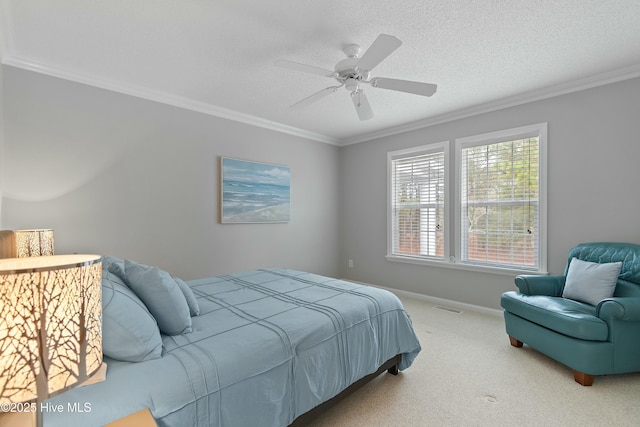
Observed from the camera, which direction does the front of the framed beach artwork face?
facing the viewer and to the right of the viewer

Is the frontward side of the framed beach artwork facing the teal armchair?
yes

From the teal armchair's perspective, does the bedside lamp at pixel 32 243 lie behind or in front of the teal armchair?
in front

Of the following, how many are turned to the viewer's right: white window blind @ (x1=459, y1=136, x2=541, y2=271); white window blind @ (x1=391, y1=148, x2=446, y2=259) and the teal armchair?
0

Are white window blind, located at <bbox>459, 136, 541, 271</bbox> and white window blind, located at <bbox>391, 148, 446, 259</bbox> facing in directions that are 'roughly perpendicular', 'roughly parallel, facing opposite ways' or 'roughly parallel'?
roughly parallel

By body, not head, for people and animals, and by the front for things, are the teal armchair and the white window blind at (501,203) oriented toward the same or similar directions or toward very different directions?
same or similar directions

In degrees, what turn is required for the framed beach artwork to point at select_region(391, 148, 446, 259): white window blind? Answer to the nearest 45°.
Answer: approximately 45° to its left

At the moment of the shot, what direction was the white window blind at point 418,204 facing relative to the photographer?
facing the viewer and to the left of the viewer

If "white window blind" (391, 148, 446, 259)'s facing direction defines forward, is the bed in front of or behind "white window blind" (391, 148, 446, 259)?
in front

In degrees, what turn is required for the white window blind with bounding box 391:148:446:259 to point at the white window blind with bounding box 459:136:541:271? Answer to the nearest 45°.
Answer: approximately 90° to its left

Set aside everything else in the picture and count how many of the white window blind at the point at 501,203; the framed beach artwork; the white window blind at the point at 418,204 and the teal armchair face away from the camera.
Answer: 0

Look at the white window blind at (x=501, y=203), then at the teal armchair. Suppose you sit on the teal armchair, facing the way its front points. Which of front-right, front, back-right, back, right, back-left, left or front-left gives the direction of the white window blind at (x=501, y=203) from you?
right

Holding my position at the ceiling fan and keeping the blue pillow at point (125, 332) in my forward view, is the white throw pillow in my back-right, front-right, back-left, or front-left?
back-left

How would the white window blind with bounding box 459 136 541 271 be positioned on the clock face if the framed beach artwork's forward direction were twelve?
The white window blind is roughly at 11 o'clock from the framed beach artwork.
